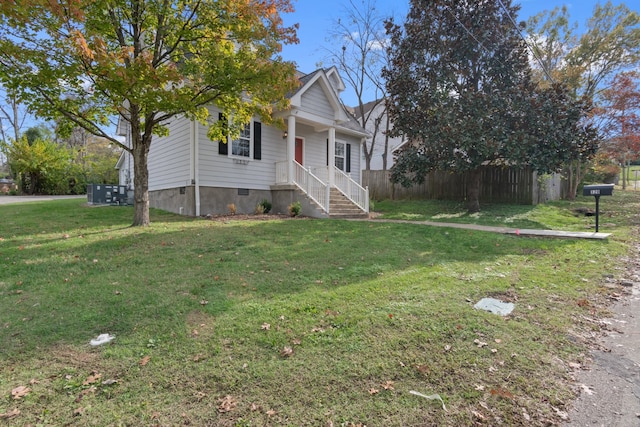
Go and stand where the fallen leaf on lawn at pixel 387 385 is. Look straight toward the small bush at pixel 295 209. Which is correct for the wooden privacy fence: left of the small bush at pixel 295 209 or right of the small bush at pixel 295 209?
right

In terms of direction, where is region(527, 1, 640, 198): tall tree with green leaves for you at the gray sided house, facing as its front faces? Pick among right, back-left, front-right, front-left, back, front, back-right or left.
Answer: front-left

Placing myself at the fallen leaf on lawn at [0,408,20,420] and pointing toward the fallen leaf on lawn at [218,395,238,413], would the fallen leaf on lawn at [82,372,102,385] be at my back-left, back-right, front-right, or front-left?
front-left

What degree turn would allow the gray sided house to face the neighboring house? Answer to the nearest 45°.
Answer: approximately 90° to its left

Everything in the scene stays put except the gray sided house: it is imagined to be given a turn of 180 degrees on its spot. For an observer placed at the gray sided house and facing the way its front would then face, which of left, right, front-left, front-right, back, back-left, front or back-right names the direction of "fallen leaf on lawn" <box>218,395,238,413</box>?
back-left

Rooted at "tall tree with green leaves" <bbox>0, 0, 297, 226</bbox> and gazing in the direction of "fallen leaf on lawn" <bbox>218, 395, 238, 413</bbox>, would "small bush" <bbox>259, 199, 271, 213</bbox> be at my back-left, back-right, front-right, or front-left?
back-left

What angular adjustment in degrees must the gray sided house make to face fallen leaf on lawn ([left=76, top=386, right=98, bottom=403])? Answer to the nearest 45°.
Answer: approximately 45° to its right

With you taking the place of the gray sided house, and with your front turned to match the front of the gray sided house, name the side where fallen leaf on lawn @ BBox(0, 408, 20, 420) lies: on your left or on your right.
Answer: on your right

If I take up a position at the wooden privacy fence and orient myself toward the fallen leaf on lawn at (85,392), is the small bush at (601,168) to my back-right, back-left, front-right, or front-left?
back-left

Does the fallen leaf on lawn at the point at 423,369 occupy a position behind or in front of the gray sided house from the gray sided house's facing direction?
in front

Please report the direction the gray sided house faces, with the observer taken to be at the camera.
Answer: facing the viewer and to the right of the viewer

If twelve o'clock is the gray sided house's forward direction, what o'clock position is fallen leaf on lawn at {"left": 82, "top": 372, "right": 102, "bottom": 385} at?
The fallen leaf on lawn is roughly at 2 o'clock from the gray sided house.

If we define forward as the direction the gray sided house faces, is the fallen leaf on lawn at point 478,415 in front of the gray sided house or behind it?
in front

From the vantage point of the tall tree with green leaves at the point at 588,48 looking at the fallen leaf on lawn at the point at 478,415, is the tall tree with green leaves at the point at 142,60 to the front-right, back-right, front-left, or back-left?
front-right

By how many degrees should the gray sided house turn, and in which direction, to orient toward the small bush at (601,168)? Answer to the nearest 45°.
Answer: approximately 45° to its left

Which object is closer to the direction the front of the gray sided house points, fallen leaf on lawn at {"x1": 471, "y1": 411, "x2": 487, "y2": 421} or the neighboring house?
the fallen leaf on lawn

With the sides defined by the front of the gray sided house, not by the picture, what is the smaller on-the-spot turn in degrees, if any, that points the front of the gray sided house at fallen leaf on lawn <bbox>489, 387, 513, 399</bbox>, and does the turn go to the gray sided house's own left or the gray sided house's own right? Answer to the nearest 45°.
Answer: approximately 45° to the gray sided house's own right
